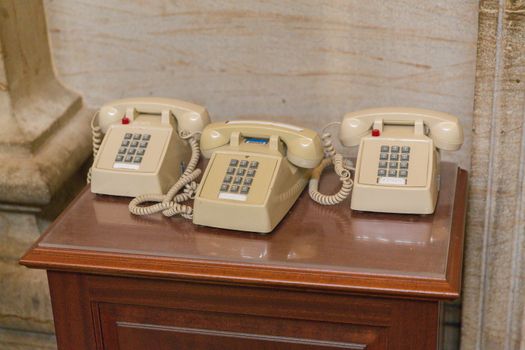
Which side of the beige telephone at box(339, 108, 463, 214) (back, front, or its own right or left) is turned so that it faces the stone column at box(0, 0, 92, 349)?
right

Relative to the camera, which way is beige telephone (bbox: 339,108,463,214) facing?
toward the camera

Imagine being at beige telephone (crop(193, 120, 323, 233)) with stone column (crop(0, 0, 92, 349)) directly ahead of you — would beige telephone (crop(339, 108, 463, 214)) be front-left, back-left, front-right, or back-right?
back-right
